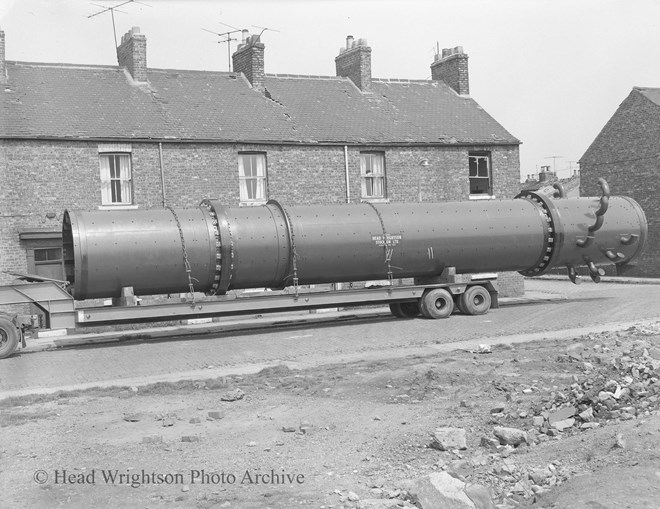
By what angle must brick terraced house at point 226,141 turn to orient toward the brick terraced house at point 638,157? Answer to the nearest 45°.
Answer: approximately 135° to its left

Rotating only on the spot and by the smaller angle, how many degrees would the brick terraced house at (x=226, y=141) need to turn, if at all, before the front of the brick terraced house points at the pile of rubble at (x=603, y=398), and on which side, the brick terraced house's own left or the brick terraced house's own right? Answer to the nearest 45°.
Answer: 0° — it already faces it

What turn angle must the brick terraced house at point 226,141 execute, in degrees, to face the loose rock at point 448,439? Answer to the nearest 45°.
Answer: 0° — it already faces it

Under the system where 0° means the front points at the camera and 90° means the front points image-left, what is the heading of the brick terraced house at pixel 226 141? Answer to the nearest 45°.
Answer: approximately 0°

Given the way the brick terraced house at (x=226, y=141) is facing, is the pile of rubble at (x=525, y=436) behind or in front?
in front

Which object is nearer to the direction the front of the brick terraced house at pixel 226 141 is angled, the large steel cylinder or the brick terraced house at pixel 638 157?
the large steel cylinder

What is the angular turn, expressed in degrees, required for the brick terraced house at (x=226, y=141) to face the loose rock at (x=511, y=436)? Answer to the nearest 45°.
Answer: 0° — it already faces it

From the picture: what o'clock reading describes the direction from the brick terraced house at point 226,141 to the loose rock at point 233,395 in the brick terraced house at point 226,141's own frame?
The loose rock is roughly at 12 o'clock from the brick terraced house.

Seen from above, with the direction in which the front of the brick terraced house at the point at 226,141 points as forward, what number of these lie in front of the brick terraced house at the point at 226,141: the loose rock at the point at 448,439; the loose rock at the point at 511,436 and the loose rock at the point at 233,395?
3

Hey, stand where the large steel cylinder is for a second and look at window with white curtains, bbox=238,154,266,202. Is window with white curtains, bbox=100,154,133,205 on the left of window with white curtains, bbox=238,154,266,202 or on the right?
left
